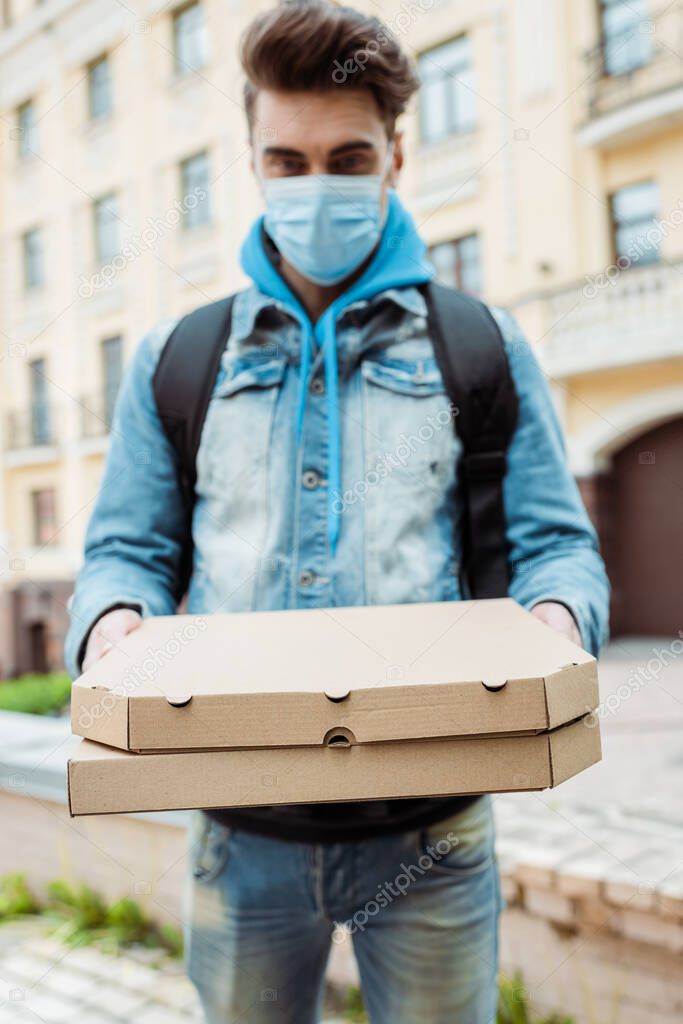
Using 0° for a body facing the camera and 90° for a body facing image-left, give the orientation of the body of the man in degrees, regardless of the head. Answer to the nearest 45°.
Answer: approximately 0°
